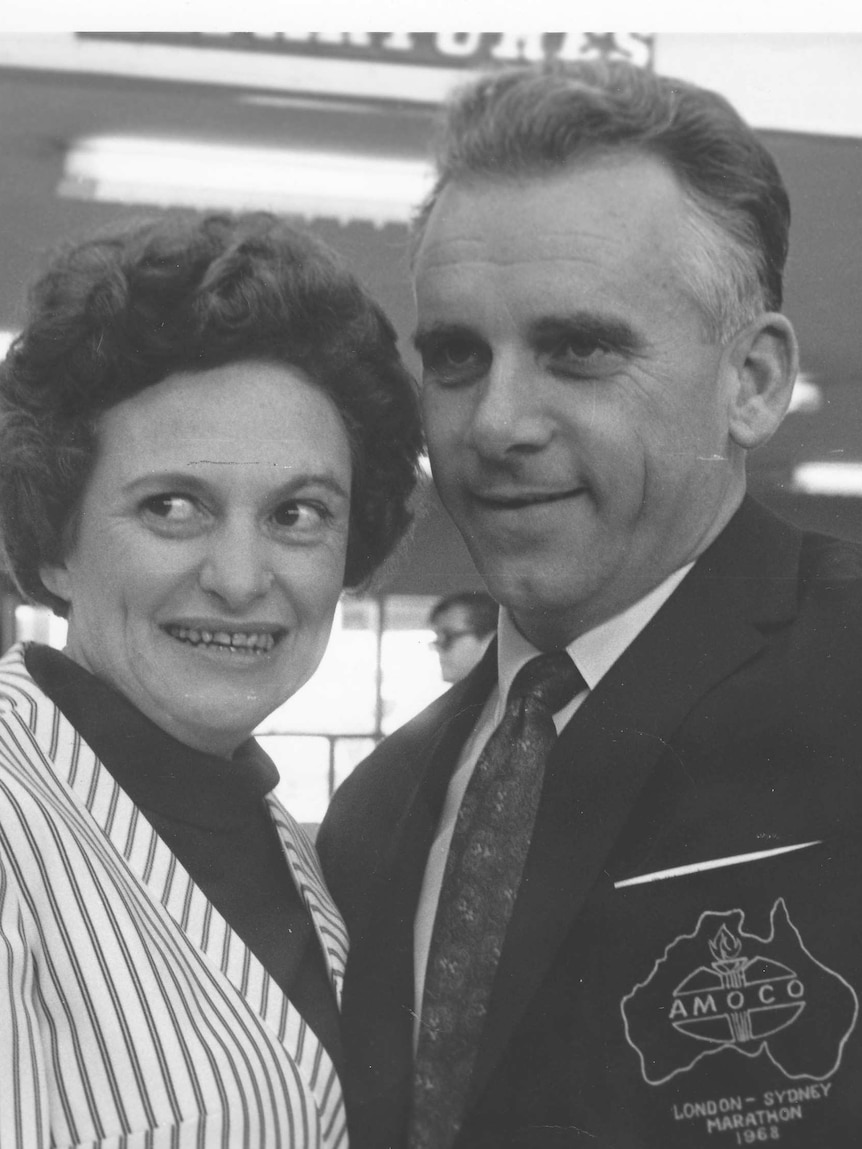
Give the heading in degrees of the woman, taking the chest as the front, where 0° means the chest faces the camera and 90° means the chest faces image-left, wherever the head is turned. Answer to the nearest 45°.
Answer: approximately 315°

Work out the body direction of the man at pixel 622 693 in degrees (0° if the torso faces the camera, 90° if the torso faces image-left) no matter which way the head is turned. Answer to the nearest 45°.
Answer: approximately 45°

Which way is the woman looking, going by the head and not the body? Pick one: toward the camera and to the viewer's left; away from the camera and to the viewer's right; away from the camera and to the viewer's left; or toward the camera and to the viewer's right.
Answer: toward the camera and to the viewer's right
